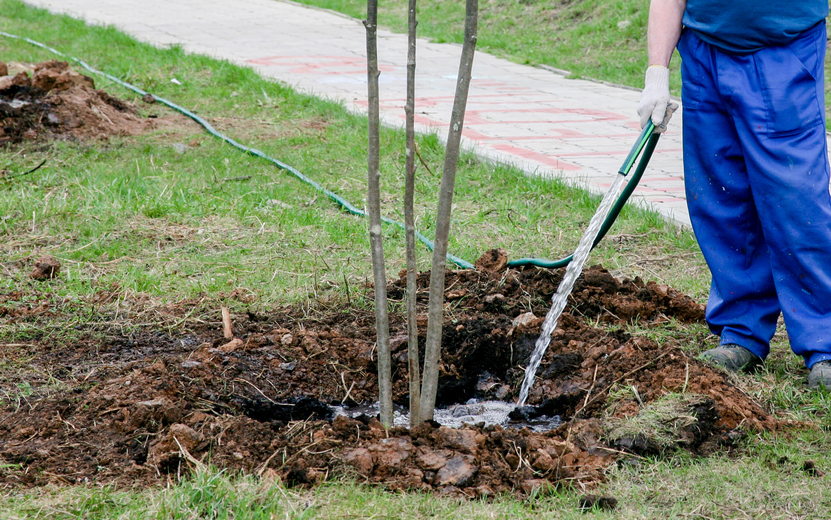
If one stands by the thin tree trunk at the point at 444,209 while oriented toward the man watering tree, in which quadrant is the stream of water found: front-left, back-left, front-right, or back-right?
front-left

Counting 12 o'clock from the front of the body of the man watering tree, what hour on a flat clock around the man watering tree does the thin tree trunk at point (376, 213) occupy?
The thin tree trunk is roughly at 12 o'clock from the man watering tree.

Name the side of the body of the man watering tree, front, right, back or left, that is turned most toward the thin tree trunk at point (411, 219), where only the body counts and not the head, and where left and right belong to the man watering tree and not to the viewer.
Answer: front

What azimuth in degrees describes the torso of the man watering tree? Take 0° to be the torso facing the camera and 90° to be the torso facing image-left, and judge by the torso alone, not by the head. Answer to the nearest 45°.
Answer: approximately 45°

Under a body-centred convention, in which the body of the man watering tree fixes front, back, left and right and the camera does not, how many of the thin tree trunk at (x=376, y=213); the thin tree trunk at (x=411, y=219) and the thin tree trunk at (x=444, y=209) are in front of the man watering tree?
3
